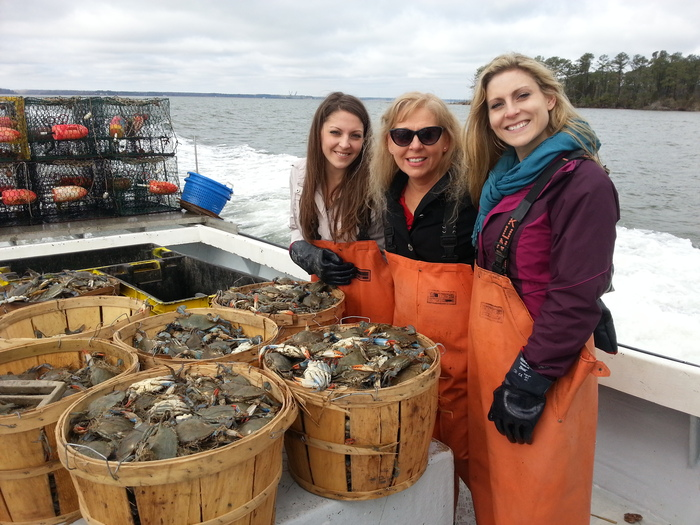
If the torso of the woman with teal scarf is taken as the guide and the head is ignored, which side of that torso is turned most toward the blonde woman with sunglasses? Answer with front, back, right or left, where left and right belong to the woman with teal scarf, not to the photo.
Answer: right

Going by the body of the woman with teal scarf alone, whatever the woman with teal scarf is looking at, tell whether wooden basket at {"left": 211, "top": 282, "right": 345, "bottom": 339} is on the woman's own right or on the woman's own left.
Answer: on the woman's own right

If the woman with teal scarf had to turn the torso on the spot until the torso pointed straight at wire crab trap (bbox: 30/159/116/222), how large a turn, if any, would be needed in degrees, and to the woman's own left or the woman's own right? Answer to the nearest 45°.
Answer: approximately 90° to the woman's own right

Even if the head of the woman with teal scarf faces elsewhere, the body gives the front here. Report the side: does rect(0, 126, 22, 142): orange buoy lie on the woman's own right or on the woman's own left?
on the woman's own right
